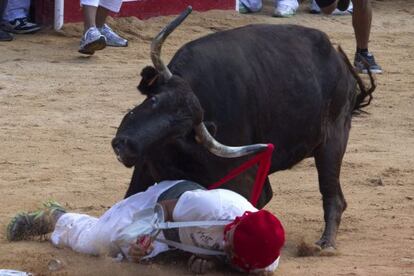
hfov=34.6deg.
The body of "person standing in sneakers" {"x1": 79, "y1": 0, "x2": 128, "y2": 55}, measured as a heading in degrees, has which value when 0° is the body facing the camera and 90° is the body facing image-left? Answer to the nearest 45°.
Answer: approximately 315°

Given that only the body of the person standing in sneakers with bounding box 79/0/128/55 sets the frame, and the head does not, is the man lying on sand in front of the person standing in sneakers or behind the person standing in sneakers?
in front

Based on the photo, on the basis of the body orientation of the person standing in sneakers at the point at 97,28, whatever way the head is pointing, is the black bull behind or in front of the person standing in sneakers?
in front
